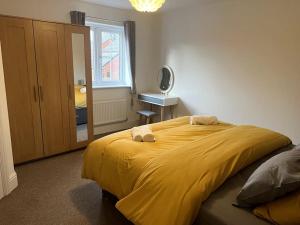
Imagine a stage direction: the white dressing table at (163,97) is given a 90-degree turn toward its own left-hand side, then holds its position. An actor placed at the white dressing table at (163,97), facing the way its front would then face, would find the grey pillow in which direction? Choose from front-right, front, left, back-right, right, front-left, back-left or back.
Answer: front-right

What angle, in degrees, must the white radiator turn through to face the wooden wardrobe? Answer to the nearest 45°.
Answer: approximately 90° to its right

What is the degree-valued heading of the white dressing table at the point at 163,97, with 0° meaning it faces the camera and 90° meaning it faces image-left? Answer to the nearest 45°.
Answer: approximately 45°

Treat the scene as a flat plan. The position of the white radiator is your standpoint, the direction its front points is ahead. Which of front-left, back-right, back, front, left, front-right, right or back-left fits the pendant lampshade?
front-right

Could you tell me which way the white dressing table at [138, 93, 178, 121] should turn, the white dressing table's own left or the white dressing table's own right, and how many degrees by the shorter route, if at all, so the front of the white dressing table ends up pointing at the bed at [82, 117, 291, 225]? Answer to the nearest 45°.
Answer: approximately 45° to the white dressing table's own left

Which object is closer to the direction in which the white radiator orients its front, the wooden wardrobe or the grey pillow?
the grey pillow

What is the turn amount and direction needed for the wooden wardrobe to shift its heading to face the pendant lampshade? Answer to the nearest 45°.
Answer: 0° — it already faces it

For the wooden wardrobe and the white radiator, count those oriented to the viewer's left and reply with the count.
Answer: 0

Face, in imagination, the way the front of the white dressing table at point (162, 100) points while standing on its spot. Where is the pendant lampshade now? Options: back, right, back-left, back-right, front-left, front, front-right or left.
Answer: front-left

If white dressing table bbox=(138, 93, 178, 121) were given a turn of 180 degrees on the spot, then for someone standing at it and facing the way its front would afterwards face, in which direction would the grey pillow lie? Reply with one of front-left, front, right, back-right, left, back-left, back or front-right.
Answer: back-right

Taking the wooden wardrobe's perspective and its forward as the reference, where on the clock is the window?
The window is roughly at 9 o'clock from the wooden wardrobe.

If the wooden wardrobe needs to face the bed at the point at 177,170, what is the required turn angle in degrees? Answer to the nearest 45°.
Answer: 0° — it already faces it

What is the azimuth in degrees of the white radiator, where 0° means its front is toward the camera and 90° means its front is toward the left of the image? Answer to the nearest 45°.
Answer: approximately 315°
